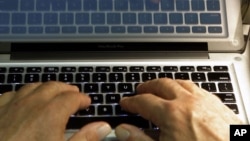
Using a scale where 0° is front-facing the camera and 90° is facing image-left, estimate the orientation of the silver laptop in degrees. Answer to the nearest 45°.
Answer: approximately 0°
